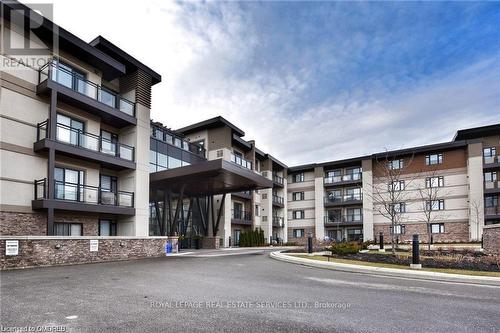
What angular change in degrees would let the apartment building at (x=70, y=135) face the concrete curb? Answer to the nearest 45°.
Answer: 0° — it already faces it

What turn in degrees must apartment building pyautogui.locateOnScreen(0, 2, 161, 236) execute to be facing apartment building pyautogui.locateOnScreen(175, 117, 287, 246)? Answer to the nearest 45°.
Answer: approximately 90° to its left

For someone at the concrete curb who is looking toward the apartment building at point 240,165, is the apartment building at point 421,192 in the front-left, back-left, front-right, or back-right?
front-right

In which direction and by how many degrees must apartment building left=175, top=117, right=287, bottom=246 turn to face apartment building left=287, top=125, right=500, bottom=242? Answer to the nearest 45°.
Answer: approximately 45° to its left

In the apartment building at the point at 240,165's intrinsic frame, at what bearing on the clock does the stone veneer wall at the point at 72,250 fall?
The stone veneer wall is roughly at 2 o'clock from the apartment building.

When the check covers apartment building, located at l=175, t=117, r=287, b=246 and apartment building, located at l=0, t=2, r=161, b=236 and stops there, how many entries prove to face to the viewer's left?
0

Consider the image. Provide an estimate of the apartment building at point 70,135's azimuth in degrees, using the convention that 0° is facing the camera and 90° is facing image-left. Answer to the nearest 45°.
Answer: approximately 315°

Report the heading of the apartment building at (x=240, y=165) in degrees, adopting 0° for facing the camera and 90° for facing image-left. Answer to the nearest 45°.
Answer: approximately 315°

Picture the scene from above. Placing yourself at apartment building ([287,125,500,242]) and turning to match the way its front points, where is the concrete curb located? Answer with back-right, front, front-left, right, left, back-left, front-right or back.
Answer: front-left
